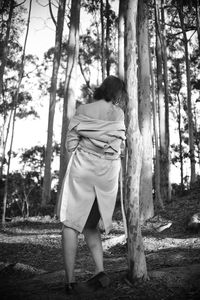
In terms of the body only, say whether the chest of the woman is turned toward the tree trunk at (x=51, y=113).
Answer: yes

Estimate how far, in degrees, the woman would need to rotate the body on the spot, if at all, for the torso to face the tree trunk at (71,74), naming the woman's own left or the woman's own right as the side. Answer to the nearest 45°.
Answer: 0° — they already face it

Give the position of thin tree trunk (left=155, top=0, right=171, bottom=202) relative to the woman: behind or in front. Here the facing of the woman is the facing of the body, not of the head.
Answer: in front

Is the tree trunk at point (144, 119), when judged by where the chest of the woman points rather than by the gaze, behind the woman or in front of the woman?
in front

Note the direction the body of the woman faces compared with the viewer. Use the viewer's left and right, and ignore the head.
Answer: facing away from the viewer

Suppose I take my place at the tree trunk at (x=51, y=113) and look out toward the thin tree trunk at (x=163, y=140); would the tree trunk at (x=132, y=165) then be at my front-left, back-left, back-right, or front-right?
front-right
